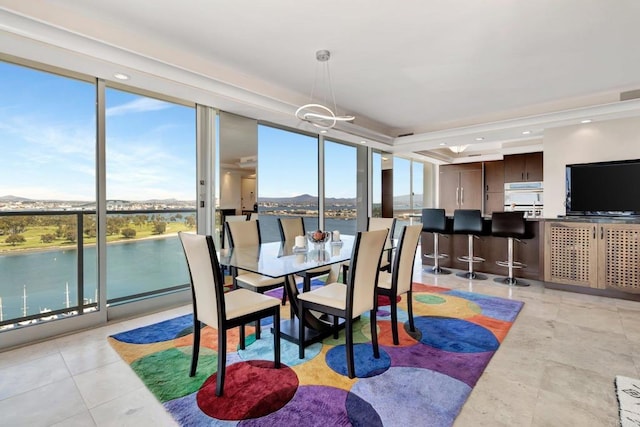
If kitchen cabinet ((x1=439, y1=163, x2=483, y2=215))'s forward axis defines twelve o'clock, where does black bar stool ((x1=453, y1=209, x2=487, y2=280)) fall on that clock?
The black bar stool is roughly at 12 o'clock from the kitchen cabinet.

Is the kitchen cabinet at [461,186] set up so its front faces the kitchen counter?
yes

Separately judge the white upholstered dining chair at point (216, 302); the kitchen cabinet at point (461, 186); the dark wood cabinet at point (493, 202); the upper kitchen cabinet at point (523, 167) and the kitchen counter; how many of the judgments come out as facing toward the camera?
4

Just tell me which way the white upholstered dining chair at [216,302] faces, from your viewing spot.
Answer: facing away from the viewer and to the right of the viewer

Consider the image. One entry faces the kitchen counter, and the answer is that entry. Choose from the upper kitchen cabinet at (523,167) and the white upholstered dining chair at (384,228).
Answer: the upper kitchen cabinet

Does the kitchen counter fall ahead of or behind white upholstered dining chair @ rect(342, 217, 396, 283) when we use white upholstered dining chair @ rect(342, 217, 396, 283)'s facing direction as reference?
behind

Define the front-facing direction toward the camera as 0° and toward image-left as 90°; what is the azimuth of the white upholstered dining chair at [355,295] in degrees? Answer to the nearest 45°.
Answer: approximately 135°
